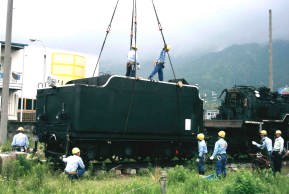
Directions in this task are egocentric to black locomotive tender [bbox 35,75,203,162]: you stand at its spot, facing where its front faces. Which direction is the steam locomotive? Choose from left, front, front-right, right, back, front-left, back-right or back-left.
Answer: front

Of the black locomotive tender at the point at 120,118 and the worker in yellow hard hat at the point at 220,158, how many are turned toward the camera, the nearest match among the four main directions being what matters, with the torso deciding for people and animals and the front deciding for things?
0

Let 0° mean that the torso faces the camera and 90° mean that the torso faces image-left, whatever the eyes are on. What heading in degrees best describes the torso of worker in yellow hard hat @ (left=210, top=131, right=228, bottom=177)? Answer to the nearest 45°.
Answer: approximately 135°

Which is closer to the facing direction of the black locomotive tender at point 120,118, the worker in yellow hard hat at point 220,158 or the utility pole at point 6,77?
the worker in yellow hard hat

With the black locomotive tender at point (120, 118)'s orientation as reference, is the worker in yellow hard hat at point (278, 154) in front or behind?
in front

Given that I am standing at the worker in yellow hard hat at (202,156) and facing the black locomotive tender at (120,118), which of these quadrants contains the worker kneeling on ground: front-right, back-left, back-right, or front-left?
front-left

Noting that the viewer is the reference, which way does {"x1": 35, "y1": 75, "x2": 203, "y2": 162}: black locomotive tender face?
facing away from the viewer and to the right of the viewer
